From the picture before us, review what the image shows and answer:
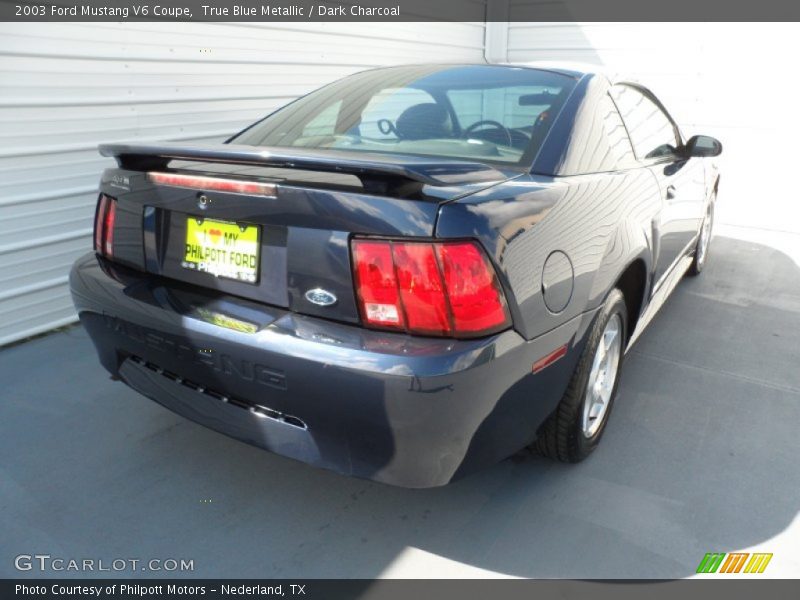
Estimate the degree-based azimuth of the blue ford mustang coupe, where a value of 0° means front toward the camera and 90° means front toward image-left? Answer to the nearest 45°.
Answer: approximately 225°
